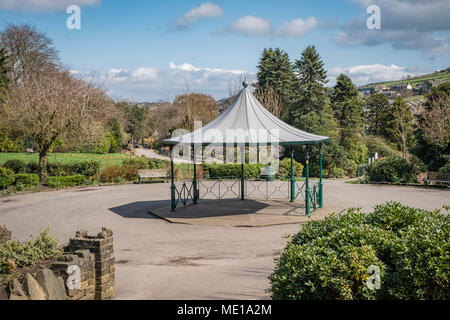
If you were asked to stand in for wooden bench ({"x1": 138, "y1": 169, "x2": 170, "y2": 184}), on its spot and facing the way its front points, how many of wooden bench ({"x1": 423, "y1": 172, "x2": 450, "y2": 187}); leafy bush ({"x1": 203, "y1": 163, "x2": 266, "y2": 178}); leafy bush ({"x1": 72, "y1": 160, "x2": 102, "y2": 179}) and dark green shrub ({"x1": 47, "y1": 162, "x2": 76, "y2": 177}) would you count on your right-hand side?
2

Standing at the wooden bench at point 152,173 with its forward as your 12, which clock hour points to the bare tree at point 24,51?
The bare tree is roughly at 5 o'clock from the wooden bench.

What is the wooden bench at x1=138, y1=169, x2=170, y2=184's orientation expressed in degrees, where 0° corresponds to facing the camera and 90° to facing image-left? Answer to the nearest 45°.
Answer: approximately 0°

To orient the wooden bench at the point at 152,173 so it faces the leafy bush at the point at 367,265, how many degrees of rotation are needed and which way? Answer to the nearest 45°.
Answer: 0° — it already faces it

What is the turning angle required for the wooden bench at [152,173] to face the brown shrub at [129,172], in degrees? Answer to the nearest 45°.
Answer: approximately 135° to its right

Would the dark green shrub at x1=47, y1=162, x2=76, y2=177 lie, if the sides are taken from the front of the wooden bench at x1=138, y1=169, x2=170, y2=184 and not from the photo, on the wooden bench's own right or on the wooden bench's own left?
on the wooden bench's own right

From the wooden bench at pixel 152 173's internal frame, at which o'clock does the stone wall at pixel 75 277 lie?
The stone wall is roughly at 12 o'clock from the wooden bench.

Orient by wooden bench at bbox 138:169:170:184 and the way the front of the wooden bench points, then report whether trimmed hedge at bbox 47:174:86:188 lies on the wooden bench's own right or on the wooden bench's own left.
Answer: on the wooden bench's own right

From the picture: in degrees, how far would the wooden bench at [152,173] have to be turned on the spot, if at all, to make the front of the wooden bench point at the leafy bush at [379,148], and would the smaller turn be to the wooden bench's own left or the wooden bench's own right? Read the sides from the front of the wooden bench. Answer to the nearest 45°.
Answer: approximately 135° to the wooden bench's own left

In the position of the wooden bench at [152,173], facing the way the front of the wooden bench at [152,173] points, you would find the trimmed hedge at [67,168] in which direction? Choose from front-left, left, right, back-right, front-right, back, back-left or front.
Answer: right

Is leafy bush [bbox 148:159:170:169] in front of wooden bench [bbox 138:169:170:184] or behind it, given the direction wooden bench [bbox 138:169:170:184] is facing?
behind

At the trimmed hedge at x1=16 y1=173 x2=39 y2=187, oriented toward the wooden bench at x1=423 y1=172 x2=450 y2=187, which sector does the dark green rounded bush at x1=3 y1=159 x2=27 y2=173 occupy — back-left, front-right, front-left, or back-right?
back-left

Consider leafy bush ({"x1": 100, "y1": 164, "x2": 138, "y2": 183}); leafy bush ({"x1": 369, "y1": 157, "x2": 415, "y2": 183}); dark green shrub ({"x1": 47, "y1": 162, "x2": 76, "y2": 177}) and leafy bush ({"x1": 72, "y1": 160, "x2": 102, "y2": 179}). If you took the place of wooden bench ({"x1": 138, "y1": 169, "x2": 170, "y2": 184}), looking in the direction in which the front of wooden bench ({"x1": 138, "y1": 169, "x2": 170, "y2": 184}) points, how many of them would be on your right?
3

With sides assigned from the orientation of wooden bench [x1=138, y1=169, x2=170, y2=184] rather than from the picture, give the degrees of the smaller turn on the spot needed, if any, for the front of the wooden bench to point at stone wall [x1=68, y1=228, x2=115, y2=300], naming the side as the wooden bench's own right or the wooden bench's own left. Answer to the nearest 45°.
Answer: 0° — it already faces it

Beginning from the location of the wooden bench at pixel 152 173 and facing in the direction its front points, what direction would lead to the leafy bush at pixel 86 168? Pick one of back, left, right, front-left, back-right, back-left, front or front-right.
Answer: right
